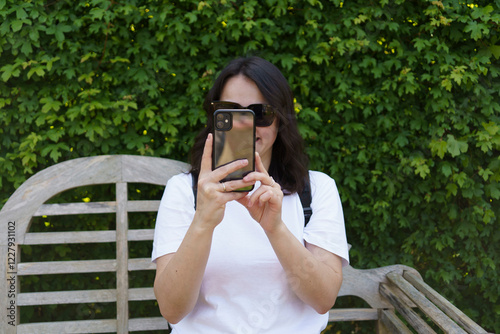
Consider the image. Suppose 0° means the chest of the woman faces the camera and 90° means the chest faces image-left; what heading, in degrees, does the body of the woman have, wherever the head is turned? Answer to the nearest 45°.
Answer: approximately 0°

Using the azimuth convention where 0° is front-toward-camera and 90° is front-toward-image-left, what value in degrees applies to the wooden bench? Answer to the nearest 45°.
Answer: approximately 0°
